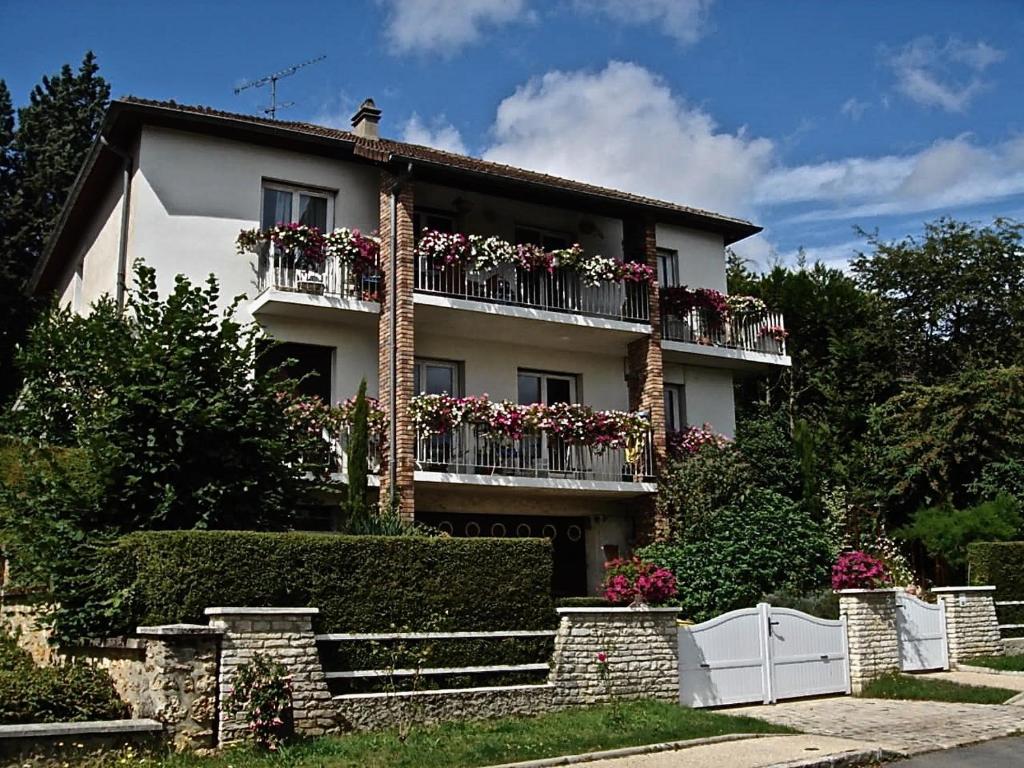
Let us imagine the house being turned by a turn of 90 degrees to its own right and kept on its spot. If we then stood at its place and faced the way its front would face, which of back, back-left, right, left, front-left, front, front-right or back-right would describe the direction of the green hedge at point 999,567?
back-left

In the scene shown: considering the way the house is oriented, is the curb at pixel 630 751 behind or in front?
in front

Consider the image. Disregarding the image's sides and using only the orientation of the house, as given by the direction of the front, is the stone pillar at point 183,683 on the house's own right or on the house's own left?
on the house's own right

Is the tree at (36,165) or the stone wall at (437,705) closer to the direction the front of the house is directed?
the stone wall

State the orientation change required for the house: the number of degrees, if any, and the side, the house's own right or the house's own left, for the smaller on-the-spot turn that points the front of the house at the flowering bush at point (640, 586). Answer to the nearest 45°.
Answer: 0° — it already faces it

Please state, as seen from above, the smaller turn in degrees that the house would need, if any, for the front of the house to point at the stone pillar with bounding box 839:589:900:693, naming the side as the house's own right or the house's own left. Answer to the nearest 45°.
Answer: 0° — it already faces it

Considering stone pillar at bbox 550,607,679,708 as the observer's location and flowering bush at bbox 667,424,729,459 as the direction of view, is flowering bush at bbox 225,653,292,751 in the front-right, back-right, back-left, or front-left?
back-left

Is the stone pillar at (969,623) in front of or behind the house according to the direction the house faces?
in front

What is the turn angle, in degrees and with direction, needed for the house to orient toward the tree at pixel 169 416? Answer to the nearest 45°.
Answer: approximately 90° to its right
